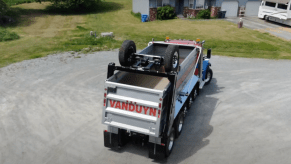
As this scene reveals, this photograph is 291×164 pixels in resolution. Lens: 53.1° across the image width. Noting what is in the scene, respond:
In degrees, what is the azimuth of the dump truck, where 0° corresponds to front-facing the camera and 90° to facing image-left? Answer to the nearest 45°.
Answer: approximately 225°

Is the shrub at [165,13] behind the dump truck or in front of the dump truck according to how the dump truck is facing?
in front

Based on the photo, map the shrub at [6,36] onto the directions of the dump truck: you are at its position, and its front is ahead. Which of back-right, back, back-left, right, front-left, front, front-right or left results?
left

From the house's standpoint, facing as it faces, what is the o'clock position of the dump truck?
The dump truck is roughly at 12 o'clock from the house.

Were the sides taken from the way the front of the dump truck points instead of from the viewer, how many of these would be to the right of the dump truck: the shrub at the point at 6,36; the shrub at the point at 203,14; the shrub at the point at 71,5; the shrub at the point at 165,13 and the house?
0

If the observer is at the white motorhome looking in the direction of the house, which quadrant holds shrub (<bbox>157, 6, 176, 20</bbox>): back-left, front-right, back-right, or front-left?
front-left

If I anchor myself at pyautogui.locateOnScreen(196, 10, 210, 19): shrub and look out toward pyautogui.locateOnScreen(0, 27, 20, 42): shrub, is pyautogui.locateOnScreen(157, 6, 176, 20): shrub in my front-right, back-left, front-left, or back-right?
front-right

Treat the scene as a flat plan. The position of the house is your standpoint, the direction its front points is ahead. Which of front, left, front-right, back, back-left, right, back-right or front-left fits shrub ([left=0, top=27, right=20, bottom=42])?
front-right

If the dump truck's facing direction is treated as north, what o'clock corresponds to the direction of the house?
The house is roughly at 11 o'clock from the dump truck.

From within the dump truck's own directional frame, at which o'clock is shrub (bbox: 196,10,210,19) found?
The shrub is roughly at 11 o'clock from the dump truck.

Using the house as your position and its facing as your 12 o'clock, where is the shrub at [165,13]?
The shrub is roughly at 2 o'clock from the house.

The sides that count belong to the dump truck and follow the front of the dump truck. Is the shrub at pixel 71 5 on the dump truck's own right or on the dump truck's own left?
on the dump truck's own left

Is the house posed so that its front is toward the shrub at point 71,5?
no

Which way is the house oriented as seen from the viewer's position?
toward the camera

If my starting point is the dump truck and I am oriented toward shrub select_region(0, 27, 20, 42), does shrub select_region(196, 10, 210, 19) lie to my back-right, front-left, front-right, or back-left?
front-right

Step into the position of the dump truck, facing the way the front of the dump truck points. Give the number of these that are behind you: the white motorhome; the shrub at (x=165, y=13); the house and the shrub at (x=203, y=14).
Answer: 0

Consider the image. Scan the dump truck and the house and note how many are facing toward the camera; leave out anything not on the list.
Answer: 1

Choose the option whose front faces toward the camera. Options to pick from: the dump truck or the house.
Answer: the house
